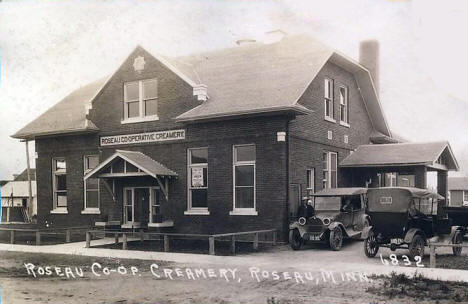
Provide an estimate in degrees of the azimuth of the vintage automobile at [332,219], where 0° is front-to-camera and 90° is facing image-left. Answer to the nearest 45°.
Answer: approximately 45°

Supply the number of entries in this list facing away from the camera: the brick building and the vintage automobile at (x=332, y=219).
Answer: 0

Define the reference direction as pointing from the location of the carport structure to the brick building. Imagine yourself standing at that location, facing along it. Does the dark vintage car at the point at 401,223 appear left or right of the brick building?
left

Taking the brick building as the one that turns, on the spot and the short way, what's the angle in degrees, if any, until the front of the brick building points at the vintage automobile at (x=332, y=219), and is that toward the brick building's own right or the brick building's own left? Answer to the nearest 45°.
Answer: approximately 90° to the brick building's own left

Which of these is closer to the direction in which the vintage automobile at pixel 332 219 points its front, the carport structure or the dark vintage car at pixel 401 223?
the dark vintage car

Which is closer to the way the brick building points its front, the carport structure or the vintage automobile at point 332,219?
the vintage automobile

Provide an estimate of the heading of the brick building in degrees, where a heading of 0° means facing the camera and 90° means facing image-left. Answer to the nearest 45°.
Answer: approximately 45°
